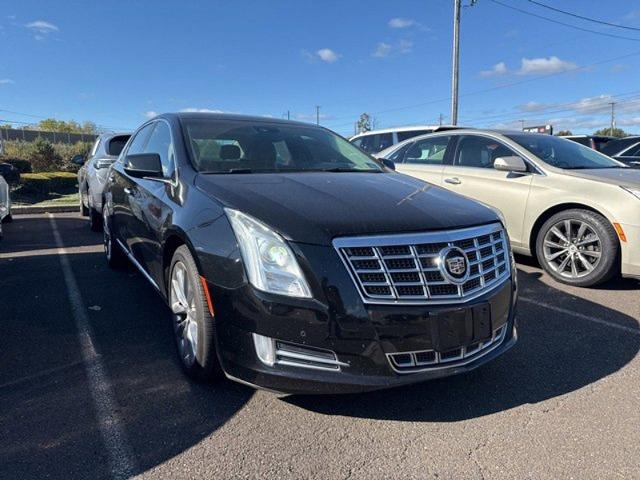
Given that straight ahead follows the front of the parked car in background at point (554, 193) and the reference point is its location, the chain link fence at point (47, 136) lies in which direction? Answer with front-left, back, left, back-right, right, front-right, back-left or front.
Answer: back

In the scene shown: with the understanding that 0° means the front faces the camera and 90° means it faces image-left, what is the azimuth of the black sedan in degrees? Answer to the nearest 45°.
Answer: approximately 315°

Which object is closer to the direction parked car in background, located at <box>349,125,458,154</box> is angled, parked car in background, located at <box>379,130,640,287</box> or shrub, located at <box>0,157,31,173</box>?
the parked car in background

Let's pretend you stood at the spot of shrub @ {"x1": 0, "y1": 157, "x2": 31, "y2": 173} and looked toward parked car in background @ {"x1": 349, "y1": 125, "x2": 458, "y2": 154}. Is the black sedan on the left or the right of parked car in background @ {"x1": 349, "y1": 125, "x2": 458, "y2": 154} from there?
right

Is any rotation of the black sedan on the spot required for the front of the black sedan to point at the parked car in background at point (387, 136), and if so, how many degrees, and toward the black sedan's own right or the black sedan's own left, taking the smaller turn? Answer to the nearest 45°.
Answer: approximately 135° to the black sedan's own left

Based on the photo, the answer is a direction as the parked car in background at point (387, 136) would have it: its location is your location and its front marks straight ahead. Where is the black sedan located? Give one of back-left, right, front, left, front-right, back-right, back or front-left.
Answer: front-right
